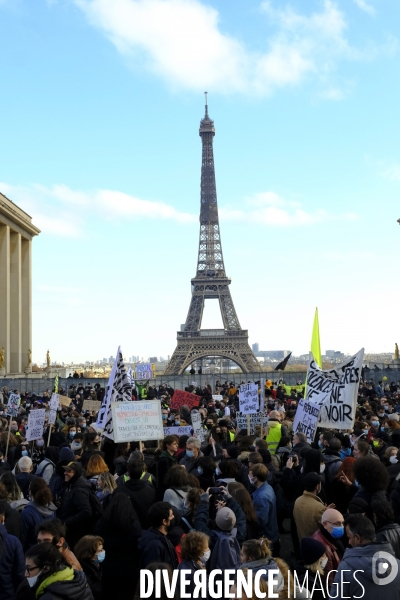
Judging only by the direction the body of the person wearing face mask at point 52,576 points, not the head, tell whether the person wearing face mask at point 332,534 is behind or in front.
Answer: behind

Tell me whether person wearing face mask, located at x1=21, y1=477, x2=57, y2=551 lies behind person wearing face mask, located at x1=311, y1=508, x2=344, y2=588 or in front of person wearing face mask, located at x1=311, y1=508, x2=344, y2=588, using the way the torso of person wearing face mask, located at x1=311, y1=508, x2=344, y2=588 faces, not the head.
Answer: behind

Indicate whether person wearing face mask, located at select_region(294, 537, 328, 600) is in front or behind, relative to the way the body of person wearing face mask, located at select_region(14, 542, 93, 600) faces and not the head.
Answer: behind
